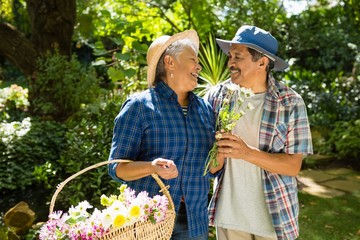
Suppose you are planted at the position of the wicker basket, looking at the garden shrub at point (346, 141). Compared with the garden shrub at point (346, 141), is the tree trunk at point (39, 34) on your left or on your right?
left

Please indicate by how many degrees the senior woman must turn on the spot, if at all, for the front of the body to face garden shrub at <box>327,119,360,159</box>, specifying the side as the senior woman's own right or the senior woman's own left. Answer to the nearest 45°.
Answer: approximately 90° to the senior woman's own left

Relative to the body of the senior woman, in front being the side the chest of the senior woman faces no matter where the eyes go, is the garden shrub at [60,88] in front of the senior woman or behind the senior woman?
behind

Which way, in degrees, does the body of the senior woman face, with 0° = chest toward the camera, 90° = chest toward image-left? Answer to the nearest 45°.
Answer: approximately 315°

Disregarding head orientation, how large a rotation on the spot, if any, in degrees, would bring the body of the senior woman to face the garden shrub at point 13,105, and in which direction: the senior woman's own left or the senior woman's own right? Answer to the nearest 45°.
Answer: approximately 180°

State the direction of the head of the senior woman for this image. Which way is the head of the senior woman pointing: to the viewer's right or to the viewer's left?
to the viewer's right

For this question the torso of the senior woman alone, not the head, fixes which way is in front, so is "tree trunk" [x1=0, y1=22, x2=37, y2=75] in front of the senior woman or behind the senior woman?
behind
